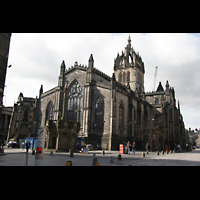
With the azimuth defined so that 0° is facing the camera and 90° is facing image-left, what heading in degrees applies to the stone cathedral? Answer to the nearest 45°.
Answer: approximately 45°
